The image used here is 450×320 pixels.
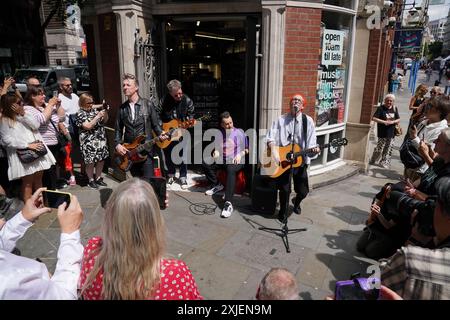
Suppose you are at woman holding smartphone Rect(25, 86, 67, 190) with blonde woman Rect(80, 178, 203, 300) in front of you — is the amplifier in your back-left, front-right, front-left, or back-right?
front-left

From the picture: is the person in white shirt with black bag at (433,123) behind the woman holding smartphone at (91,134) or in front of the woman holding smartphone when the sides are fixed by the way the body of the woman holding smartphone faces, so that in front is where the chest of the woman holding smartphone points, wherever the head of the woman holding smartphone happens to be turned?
in front

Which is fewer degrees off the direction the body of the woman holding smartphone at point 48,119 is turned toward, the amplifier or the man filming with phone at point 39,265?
the amplifier

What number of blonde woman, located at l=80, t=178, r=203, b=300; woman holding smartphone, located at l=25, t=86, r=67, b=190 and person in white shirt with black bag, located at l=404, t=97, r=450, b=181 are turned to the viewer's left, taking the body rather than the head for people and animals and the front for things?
1

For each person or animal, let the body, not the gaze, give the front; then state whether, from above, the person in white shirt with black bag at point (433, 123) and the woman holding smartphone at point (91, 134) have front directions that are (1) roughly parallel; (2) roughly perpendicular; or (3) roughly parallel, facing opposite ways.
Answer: roughly parallel, facing opposite ways

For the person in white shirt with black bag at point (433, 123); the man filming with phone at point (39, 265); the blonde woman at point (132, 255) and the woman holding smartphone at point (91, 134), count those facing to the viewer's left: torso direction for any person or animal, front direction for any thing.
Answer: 1

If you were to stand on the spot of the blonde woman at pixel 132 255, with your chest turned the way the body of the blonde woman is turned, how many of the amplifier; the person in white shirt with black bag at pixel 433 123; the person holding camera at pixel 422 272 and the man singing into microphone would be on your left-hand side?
0

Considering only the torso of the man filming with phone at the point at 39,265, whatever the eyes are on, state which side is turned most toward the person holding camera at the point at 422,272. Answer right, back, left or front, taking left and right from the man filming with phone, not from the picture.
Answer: right

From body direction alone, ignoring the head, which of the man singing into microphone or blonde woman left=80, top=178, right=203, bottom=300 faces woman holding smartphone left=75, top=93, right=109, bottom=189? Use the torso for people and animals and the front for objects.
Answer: the blonde woman

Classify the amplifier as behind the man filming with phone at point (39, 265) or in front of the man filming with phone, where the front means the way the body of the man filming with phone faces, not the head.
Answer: in front

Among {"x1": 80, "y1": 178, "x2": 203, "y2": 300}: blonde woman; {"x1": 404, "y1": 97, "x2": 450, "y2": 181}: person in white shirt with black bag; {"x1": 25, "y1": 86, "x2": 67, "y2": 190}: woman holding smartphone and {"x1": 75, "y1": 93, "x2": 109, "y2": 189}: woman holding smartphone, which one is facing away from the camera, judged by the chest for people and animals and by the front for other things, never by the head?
the blonde woman

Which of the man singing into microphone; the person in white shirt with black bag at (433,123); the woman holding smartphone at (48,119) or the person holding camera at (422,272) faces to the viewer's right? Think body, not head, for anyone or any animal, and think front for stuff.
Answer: the woman holding smartphone

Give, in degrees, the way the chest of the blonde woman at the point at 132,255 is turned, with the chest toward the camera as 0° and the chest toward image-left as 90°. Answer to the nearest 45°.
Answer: approximately 180°

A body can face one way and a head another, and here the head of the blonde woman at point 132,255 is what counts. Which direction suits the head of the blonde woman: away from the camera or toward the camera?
away from the camera

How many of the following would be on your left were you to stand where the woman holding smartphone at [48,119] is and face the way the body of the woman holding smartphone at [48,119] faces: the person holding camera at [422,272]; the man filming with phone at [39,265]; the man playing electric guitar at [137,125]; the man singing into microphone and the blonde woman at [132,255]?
0

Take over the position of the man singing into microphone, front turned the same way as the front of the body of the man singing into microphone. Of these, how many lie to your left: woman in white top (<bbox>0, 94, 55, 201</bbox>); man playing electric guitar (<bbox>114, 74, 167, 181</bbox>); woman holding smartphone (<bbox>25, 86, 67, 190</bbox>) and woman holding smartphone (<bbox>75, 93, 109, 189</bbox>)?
0

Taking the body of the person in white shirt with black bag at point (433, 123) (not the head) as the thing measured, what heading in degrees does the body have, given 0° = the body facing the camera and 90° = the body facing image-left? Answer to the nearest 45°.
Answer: approximately 90°

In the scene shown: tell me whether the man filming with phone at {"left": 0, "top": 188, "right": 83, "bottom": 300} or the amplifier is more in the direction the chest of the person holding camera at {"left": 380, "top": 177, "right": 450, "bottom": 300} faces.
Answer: the amplifier
